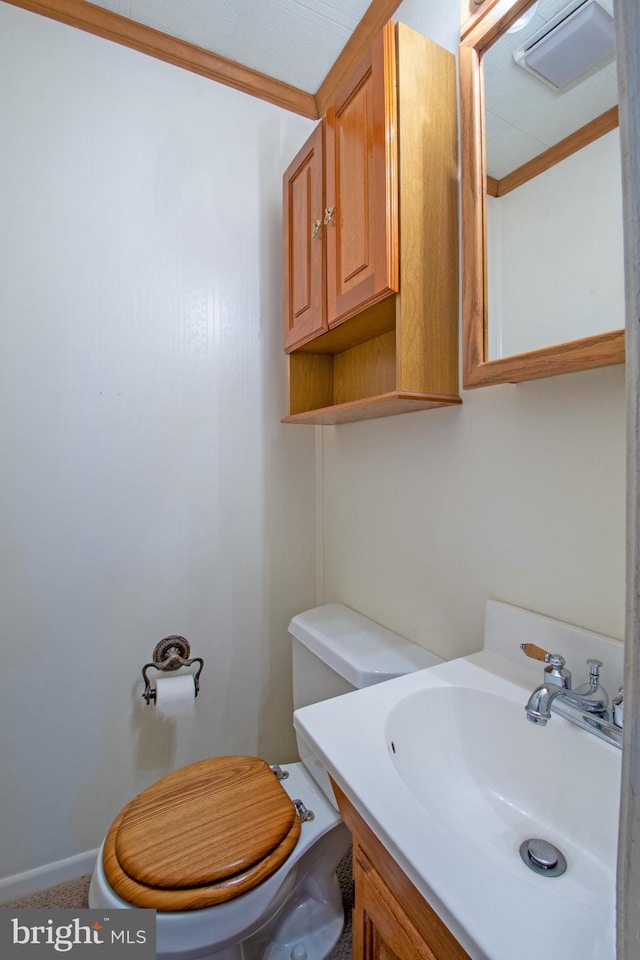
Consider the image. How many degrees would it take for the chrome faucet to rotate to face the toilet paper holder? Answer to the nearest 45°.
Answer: approximately 45° to its right

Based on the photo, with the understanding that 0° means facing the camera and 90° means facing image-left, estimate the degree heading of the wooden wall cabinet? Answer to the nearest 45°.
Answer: approximately 45°
